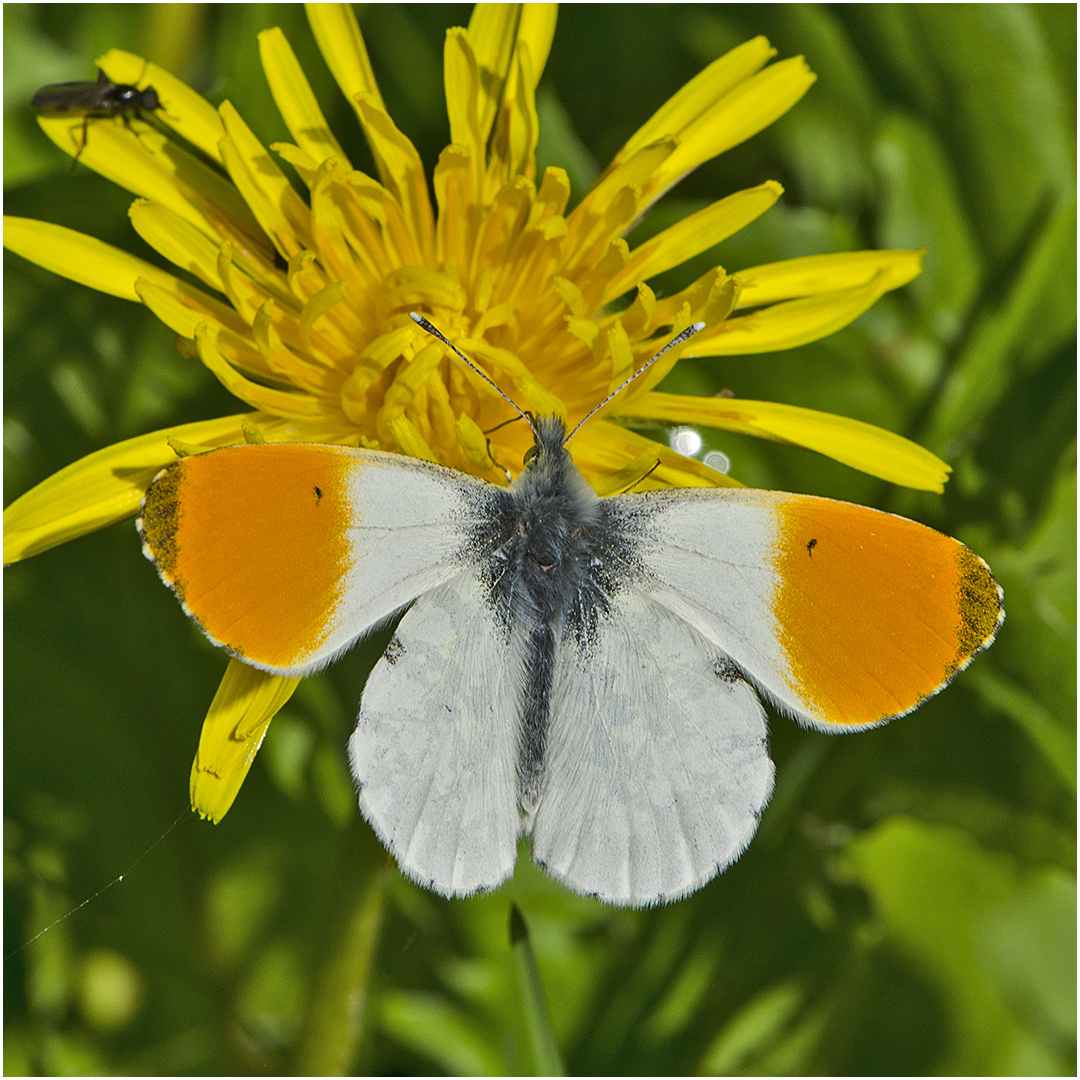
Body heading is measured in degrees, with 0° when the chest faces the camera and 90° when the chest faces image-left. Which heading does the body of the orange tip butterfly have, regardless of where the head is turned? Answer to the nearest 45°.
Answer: approximately 180°

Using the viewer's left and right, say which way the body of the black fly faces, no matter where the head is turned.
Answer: facing to the right of the viewer

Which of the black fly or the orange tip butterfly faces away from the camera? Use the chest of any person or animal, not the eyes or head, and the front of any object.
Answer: the orange tip butterfly

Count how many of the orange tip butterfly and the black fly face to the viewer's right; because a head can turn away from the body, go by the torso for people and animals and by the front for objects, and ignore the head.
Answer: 1

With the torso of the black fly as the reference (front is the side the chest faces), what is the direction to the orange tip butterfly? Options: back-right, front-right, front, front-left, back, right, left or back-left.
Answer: right

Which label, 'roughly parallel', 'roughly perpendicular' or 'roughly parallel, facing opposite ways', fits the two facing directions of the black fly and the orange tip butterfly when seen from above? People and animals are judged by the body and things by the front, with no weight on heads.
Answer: roughly perpendicular
